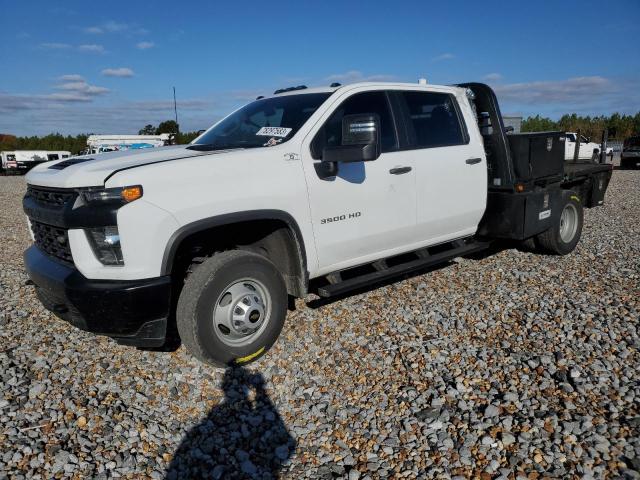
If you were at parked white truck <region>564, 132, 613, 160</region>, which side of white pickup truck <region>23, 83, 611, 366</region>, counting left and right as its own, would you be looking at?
back

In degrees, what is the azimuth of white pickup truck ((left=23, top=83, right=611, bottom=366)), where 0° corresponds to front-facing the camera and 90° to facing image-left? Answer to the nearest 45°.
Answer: approximately 45°

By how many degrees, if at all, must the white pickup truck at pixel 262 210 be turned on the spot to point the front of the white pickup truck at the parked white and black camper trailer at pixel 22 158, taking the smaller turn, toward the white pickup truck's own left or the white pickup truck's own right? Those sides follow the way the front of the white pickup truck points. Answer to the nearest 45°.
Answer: approximately 90° to the white pickup truck's own right
